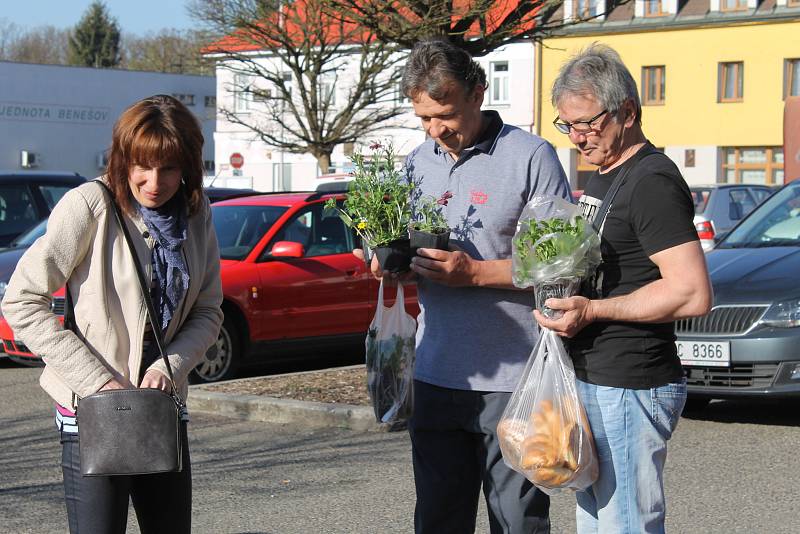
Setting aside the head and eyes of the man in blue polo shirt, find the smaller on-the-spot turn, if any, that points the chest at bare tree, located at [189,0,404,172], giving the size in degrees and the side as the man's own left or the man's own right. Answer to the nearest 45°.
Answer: approximately 135° to the man's own right

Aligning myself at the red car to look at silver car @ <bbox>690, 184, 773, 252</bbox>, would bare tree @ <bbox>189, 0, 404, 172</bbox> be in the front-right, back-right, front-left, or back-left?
front-left

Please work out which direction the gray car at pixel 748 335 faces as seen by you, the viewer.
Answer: facing the viewer and to the left of the viewer

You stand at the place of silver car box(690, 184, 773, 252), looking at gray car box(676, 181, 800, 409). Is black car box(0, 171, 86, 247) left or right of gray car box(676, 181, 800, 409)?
right

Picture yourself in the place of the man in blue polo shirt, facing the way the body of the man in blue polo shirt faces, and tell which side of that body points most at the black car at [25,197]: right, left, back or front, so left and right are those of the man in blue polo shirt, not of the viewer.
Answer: right

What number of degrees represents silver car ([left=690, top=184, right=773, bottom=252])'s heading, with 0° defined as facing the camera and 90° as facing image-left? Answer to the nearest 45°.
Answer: approximately 225°

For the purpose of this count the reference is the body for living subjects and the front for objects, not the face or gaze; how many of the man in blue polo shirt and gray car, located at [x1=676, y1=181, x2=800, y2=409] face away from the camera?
0

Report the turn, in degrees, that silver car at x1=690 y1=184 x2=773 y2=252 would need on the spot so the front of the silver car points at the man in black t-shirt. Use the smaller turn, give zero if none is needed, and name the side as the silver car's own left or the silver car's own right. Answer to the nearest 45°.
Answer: approximately 135° to the silver car's own right

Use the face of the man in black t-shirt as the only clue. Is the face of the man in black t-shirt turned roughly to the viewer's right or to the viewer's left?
to the viewer's left

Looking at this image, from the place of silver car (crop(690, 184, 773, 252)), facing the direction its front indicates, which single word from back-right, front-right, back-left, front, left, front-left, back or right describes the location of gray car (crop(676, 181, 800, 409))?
back-right

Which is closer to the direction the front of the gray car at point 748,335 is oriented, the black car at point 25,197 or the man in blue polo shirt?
the man in blue polo shirt

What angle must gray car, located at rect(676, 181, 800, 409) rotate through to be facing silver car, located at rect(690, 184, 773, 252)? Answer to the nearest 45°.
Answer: approximately 135° to its right
